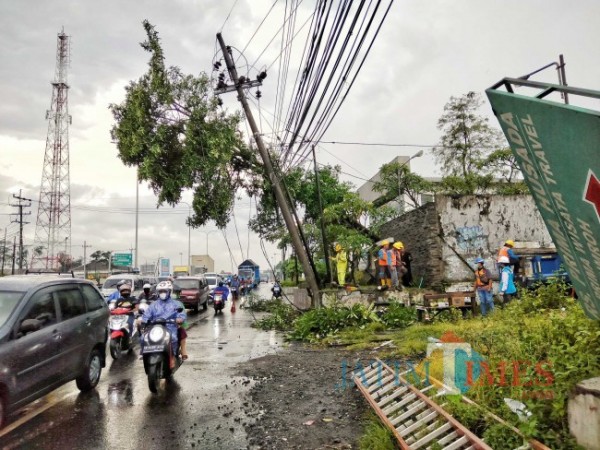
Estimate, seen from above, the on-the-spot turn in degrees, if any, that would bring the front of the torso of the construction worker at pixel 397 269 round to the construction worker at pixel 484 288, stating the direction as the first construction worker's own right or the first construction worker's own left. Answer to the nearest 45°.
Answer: approximately 135° to the first construction worker's own left

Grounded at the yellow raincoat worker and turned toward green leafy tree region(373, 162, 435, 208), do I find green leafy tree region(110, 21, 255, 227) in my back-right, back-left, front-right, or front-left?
back-left

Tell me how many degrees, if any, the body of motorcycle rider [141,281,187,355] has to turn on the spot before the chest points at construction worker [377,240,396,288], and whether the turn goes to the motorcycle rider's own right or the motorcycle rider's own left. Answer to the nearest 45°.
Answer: approximately 135° to the motorcycle rider's own left

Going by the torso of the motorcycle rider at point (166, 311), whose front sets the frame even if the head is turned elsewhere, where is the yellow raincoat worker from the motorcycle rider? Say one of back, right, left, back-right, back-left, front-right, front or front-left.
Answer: back-left

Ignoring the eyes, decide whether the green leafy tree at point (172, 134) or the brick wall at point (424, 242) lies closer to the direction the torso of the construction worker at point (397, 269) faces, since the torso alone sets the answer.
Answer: the green leafy tree

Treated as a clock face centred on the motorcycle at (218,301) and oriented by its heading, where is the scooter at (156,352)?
The scooter is roughly at 12 o'clock from the motorcycle.
